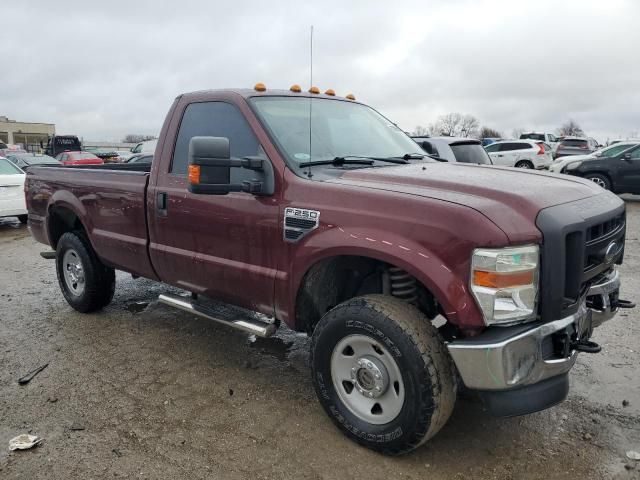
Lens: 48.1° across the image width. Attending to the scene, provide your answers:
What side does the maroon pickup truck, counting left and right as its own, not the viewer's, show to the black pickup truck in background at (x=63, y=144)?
back

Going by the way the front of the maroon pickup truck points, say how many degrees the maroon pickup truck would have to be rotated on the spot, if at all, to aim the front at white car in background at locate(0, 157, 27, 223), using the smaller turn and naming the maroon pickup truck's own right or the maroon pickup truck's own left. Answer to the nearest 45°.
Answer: approximately 180°

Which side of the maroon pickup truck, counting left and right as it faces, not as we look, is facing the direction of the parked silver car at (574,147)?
left

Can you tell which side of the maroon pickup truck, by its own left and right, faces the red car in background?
back

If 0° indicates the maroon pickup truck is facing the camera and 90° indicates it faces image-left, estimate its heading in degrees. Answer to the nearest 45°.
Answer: approximately 315°

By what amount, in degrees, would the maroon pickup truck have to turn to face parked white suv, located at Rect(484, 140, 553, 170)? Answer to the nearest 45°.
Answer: approximately 135° to its left
